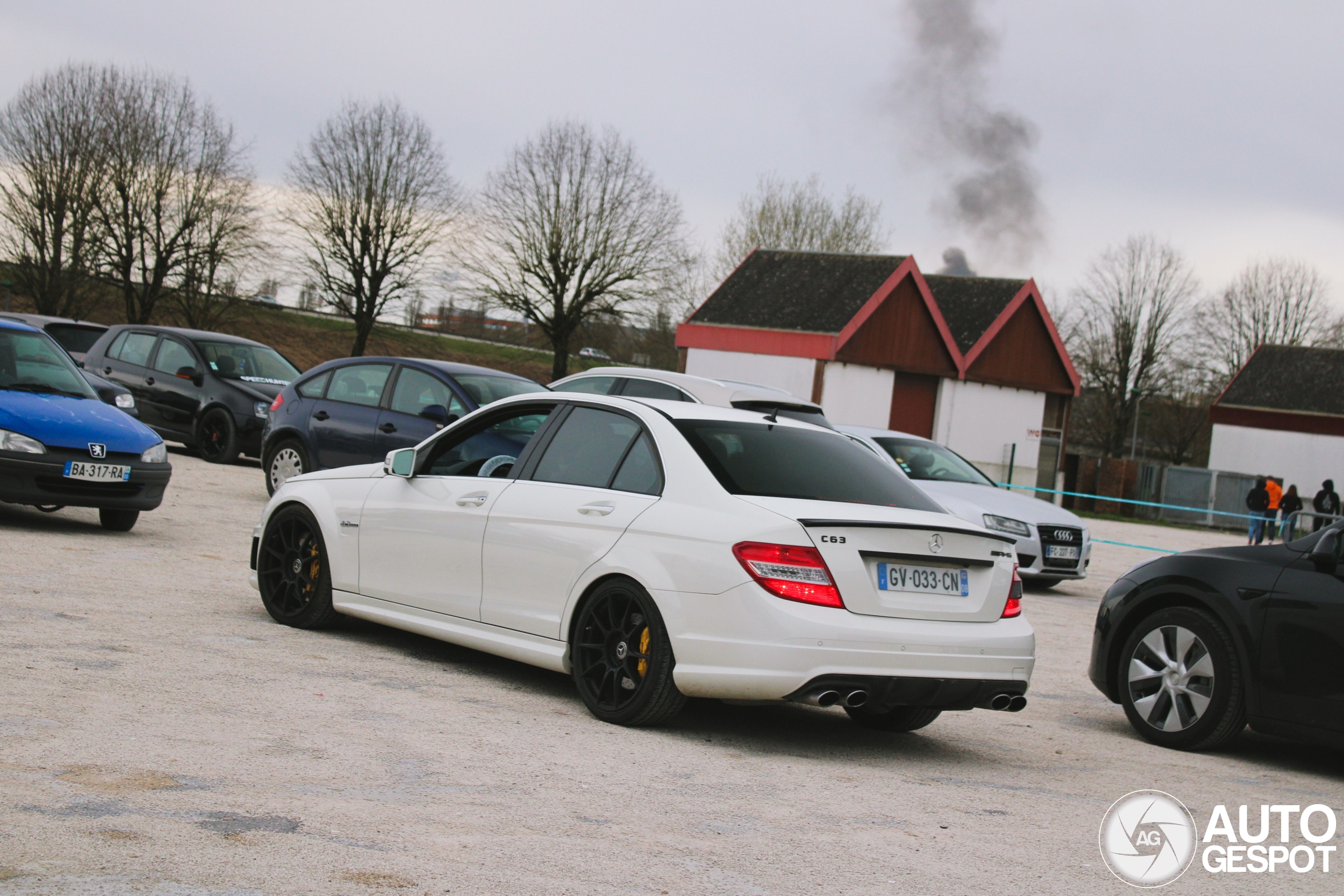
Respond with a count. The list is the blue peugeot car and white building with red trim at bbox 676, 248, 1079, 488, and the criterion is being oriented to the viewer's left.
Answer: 0

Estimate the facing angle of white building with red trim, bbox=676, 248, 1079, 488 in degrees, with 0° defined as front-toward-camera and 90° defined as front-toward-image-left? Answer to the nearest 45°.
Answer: approximately 315°

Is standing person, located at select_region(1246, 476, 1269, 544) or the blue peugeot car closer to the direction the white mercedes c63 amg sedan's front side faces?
the blue peugeot car

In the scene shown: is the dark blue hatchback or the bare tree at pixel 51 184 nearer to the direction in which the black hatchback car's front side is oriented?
the dark blue hatchback

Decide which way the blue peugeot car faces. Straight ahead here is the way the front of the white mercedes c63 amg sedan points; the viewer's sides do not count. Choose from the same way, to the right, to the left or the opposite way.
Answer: the opposite way

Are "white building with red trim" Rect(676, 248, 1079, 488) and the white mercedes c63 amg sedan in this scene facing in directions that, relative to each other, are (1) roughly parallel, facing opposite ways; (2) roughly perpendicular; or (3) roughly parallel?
roughly parallel, facing opposite ways

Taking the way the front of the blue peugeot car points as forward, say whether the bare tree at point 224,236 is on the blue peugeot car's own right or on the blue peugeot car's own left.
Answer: on the blue peugeot car's own left

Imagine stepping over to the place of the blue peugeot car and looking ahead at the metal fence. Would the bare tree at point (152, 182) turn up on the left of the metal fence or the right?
left

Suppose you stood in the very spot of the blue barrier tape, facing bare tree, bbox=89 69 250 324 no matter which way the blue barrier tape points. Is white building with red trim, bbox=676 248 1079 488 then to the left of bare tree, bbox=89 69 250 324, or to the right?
right

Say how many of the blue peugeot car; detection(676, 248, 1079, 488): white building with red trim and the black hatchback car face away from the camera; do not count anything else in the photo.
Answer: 0

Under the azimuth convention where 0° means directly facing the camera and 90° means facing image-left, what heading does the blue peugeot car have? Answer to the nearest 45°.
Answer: approximately 315°

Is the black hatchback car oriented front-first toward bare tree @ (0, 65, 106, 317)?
no

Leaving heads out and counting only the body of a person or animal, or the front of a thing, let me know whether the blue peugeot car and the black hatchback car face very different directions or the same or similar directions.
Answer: same or similar directions

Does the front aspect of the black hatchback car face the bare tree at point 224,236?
no

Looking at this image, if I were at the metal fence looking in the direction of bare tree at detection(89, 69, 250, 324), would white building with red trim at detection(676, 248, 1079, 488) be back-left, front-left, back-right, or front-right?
front-left

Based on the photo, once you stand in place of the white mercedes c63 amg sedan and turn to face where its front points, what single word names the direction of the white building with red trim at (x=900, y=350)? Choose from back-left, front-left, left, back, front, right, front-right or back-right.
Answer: front-right

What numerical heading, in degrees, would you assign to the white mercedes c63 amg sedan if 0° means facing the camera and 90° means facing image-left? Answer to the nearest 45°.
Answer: approximately 135°

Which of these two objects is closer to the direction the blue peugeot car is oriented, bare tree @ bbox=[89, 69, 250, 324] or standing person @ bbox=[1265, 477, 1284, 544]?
the standing person
